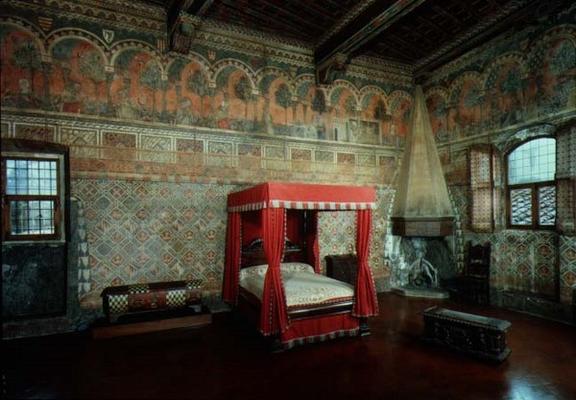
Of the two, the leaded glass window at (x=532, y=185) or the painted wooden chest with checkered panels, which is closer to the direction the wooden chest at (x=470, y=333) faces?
the painted wooden chest with checkered panels

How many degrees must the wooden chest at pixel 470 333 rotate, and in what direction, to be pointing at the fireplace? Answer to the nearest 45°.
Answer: approximately 135° to its right

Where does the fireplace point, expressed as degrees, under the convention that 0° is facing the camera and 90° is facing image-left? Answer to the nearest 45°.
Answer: approximately 0°

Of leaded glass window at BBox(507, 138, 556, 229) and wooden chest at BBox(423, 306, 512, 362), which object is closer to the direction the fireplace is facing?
the wooden chest

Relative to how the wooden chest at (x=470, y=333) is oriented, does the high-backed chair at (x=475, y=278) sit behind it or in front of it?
behind
